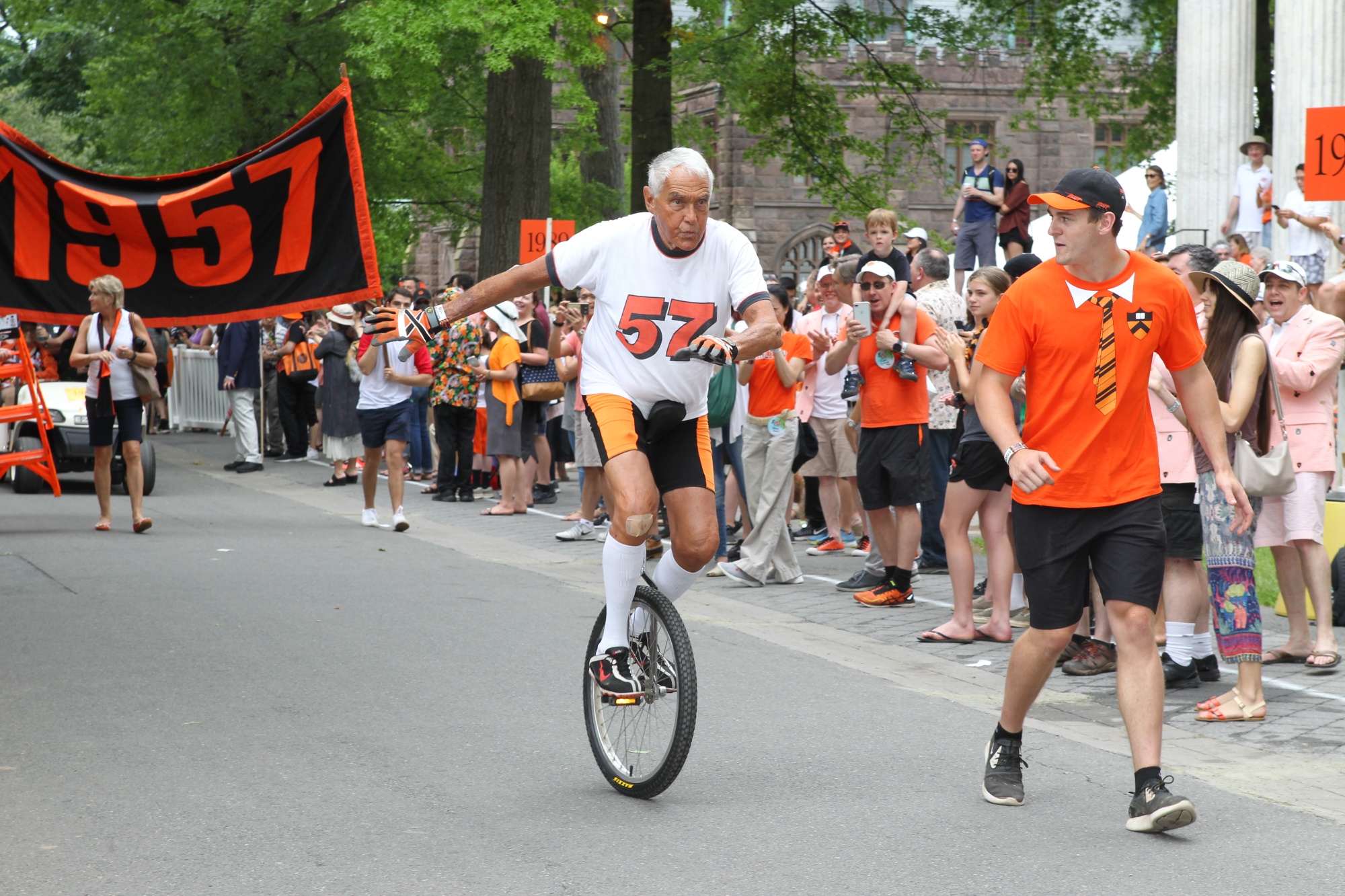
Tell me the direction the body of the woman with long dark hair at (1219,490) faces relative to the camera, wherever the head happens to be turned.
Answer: to the viewer's left

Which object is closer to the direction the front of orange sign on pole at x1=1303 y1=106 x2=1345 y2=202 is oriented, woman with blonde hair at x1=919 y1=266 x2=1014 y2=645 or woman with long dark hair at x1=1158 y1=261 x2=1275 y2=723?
the woman with long dark hair

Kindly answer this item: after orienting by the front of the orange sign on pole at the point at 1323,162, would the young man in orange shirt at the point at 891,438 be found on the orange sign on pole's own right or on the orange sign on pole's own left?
on the orange sign on pole's own right

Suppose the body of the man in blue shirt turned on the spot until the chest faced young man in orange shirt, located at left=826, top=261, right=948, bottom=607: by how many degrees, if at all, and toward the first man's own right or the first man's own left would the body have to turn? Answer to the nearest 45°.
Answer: approximately 45° to the first man's own left

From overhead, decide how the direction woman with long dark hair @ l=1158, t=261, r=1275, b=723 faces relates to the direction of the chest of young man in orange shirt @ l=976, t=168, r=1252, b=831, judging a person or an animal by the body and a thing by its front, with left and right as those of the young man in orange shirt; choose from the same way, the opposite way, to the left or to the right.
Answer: to the right

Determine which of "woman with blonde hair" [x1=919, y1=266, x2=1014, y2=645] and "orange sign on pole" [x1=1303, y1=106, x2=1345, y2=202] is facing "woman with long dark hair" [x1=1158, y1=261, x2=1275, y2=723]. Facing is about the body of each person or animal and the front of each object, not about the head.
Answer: the orange sign on pole

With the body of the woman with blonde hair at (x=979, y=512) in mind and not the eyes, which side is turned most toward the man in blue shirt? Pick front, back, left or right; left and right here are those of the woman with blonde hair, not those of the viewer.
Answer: right

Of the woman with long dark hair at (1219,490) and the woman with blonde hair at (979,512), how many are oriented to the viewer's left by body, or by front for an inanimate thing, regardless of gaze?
2

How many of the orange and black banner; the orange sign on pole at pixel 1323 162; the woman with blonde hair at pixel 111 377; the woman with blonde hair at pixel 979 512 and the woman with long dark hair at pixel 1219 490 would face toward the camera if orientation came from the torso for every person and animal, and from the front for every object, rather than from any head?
3

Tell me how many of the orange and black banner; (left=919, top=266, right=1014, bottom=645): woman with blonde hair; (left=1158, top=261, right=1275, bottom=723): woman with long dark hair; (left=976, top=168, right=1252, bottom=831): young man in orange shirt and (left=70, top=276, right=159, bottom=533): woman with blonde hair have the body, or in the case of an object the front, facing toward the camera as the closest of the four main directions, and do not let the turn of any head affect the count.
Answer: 3

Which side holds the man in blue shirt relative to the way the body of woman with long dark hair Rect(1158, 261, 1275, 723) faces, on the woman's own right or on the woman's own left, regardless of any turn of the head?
on the woman's own right

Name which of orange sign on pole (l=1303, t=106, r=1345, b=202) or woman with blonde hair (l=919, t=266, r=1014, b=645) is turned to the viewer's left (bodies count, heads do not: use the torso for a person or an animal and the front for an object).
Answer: the woman with blonde hair

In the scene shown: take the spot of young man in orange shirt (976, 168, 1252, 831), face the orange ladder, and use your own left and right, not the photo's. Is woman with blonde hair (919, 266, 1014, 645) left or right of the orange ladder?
right
